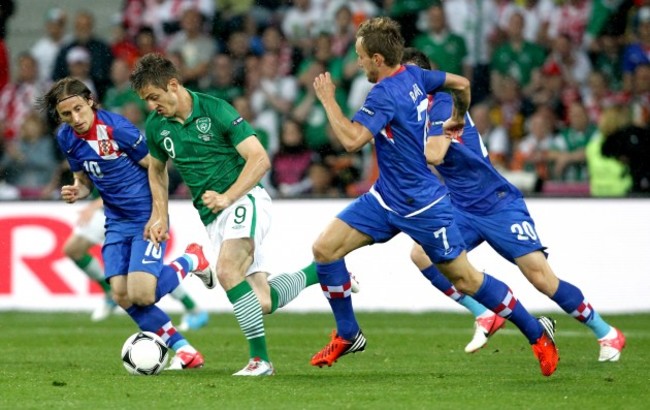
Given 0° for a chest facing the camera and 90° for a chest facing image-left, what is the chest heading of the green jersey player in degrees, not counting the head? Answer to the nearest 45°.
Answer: approximately 45°
